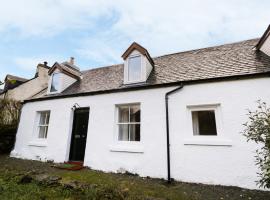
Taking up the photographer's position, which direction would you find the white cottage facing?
facing the viewer and to the left of the viewer

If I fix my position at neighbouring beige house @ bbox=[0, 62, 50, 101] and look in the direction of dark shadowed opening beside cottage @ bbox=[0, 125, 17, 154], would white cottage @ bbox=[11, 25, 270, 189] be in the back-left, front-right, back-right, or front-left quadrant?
front-left

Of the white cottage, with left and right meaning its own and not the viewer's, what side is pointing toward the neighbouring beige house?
right
